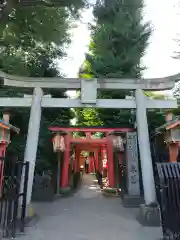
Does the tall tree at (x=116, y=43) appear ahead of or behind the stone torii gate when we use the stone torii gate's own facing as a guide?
behind

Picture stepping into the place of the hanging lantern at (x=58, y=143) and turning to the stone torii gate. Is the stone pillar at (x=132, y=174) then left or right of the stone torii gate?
left

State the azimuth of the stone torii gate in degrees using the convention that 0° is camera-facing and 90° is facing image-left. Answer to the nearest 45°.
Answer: approximately 0°

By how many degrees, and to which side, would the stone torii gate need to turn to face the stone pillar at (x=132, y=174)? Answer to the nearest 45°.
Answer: approximately 135° to its left

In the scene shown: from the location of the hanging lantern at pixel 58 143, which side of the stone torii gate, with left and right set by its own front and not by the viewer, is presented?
back

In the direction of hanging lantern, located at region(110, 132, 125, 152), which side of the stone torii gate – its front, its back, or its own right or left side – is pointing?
back
